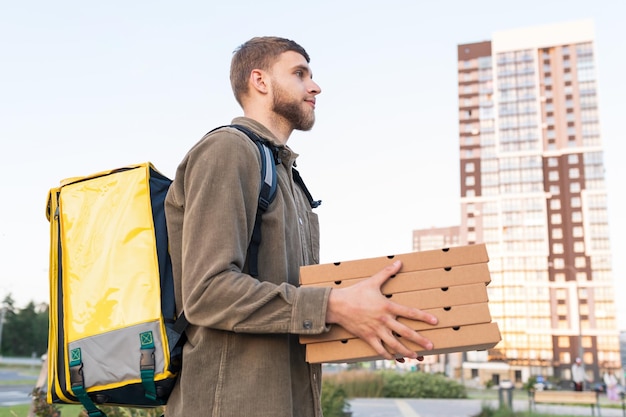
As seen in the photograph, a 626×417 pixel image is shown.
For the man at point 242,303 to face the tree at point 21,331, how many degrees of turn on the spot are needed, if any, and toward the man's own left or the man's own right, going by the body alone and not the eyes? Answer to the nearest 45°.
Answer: approximately 135° to the man's own left

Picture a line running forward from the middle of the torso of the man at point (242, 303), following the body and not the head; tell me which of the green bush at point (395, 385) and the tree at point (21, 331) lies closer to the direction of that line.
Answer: the green bush

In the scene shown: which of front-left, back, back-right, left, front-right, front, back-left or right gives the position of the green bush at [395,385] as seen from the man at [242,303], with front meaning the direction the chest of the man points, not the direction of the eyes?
left

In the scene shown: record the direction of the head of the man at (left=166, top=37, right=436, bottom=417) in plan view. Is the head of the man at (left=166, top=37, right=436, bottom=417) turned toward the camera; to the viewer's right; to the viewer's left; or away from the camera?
to the viewer's right

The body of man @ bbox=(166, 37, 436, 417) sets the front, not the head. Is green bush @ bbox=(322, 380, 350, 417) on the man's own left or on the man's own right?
on the man's own left

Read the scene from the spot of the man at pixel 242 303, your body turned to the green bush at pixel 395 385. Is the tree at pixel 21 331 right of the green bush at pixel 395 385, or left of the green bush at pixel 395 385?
left

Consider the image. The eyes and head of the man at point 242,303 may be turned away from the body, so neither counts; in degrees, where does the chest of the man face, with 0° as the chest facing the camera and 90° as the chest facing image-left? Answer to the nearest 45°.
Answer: approximately 270°
